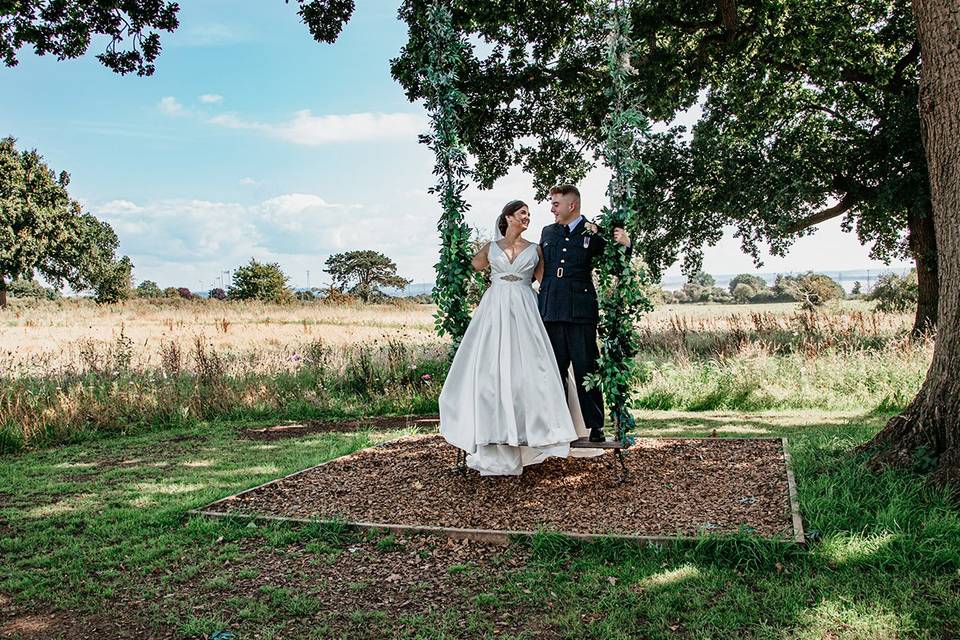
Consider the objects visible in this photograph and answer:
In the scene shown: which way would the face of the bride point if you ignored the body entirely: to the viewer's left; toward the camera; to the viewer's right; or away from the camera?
to the viewer's right

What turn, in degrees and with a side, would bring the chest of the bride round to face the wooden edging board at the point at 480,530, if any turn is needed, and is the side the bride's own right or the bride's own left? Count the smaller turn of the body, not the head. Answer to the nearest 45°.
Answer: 0° — they already face it

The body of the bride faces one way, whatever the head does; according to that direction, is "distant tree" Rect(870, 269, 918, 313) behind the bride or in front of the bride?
behind

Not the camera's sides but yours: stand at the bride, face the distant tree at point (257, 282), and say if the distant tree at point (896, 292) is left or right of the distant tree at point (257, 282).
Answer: right

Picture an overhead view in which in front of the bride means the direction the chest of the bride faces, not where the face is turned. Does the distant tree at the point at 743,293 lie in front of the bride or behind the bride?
behind

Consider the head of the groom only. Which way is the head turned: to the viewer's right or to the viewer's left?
to the viewer's left

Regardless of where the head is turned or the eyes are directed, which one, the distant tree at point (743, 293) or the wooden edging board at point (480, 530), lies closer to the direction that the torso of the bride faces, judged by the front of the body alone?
the wooden edging board

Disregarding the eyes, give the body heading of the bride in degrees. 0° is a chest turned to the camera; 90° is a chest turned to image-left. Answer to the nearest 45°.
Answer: approximately 0°

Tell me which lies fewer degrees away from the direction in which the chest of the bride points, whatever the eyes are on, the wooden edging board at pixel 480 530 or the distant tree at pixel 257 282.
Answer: the wooden edging board
